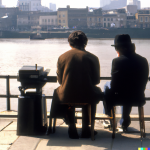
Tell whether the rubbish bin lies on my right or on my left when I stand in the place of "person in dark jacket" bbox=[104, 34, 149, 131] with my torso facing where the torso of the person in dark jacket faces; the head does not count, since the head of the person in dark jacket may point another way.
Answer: on my left

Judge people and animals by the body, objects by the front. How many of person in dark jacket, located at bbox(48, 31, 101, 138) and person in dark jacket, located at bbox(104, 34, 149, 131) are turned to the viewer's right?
0

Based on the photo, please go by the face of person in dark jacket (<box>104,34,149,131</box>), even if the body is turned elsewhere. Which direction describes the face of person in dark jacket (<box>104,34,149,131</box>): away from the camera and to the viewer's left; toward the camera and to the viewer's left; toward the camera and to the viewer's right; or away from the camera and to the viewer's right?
away from the camera and to the viewer's left

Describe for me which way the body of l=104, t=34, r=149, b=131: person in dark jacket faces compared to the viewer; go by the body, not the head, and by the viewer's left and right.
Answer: facing away from the viewer and to the left of the viewer

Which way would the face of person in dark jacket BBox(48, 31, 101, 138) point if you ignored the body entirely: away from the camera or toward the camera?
away from the camera

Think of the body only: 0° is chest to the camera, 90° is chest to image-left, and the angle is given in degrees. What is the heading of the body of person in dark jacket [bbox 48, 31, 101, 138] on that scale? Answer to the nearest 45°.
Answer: approximately 180°
